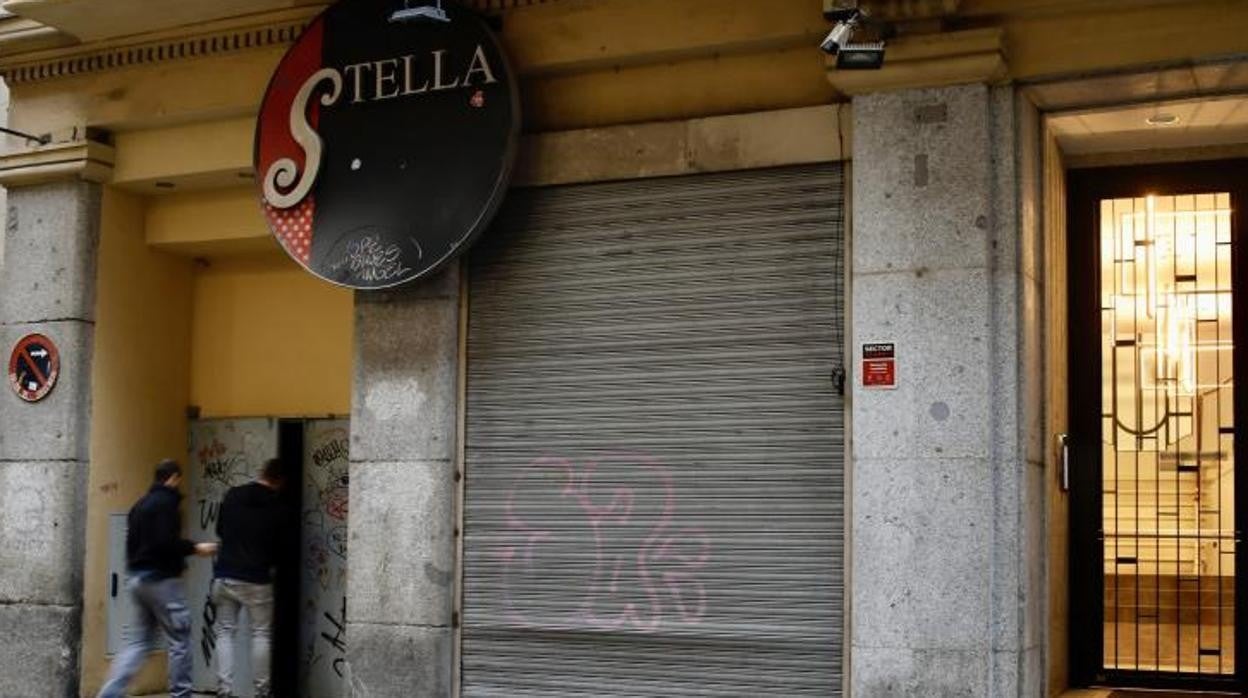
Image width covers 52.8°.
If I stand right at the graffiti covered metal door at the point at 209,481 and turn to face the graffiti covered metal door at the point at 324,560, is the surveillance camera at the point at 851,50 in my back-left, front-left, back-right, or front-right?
front-right

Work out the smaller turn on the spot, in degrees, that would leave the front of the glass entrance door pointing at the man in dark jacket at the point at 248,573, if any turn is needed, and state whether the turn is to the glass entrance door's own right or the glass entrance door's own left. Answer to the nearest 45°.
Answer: approximately 90° to the glass entrance door's own right

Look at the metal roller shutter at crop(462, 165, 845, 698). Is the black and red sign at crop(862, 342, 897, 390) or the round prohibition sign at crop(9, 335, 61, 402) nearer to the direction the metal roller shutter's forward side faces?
the black and red sign

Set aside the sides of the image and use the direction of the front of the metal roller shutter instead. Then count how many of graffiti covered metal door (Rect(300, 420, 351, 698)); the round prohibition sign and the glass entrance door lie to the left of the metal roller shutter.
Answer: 1

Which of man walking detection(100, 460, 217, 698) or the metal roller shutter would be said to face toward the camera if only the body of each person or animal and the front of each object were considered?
the metal roller shutter

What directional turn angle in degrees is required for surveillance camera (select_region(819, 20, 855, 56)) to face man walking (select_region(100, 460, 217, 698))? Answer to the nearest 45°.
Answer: approximately 45° to its right

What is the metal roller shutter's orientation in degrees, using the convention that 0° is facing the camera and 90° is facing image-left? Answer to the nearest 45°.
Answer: approximately 0°

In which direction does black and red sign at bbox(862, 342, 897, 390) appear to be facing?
toward the camera

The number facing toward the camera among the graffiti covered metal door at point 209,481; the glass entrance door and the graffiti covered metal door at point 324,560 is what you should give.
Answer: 3

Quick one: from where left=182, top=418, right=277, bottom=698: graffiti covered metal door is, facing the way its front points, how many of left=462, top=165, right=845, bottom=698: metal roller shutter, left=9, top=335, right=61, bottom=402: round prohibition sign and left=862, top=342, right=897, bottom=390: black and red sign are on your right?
1

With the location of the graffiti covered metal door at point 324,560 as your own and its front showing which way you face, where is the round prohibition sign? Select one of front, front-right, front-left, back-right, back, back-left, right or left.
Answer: right

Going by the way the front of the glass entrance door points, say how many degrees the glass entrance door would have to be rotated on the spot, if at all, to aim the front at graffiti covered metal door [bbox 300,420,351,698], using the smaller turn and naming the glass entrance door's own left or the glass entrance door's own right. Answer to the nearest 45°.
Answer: approximately 90° to the glass entrance door's own right

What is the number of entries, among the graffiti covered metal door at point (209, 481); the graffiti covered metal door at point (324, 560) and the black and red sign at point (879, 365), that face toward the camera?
3

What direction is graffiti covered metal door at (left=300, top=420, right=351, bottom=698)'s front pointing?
toward the camera
